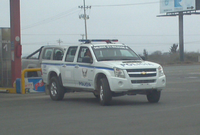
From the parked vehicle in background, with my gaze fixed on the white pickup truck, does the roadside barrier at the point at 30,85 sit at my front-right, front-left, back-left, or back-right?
front-right

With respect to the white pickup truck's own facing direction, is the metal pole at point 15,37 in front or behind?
behind

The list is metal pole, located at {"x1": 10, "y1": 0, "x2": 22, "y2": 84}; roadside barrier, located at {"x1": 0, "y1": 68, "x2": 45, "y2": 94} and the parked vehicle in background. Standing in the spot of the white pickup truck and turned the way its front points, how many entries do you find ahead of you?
0

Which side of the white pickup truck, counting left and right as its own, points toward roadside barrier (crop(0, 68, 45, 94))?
back

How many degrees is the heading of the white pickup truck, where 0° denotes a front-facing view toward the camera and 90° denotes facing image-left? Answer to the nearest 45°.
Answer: approximately 315°

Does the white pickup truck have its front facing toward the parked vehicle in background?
no
